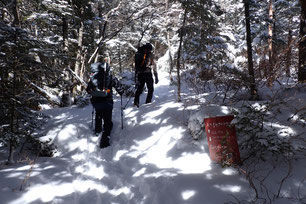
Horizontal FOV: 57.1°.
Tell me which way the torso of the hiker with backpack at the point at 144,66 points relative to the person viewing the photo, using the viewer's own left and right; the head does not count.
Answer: facing away from the viewer and to the right of the viewer

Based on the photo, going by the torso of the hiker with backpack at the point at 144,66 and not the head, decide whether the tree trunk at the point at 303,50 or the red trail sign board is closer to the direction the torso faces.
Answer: the tree trunk

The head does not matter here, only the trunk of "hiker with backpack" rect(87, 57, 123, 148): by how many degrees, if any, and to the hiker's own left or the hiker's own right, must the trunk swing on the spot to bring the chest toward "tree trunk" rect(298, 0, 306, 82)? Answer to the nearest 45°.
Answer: approximately 90° to the hiker's own right

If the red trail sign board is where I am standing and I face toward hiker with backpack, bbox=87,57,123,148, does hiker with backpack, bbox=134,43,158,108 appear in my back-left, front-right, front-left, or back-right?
front-right

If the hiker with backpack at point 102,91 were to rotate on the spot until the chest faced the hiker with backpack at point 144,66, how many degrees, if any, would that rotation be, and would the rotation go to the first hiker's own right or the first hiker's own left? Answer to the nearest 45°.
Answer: approximately 45° to the first hiker's own right

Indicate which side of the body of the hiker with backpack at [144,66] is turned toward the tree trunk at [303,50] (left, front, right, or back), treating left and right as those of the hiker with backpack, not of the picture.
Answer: right

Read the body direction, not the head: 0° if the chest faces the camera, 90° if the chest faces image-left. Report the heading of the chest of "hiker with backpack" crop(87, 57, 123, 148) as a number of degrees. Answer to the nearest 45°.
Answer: approximately 180°

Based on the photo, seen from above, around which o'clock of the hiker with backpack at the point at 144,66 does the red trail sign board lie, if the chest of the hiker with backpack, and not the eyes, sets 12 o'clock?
The red trail sign board is roughly at 4 o'clock from the hiker with backpack.

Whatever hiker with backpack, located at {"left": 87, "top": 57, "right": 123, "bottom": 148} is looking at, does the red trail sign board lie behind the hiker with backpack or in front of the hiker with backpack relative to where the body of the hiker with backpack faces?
behind

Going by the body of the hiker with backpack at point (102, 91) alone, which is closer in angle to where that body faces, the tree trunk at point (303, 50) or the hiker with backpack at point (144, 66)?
the hiker with backpack

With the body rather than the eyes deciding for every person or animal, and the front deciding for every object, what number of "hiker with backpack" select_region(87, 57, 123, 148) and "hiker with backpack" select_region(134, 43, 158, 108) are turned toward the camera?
0

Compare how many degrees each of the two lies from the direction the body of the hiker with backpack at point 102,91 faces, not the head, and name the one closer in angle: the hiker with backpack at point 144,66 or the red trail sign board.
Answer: the hiker with backpack
